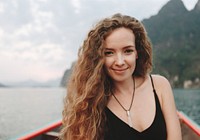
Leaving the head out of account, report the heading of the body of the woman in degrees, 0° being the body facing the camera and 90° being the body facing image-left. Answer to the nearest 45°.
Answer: approximately 0°
